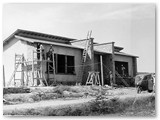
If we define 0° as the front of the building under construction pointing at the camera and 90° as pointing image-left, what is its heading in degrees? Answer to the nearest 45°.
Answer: approximately 315°

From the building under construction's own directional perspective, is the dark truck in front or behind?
in front
